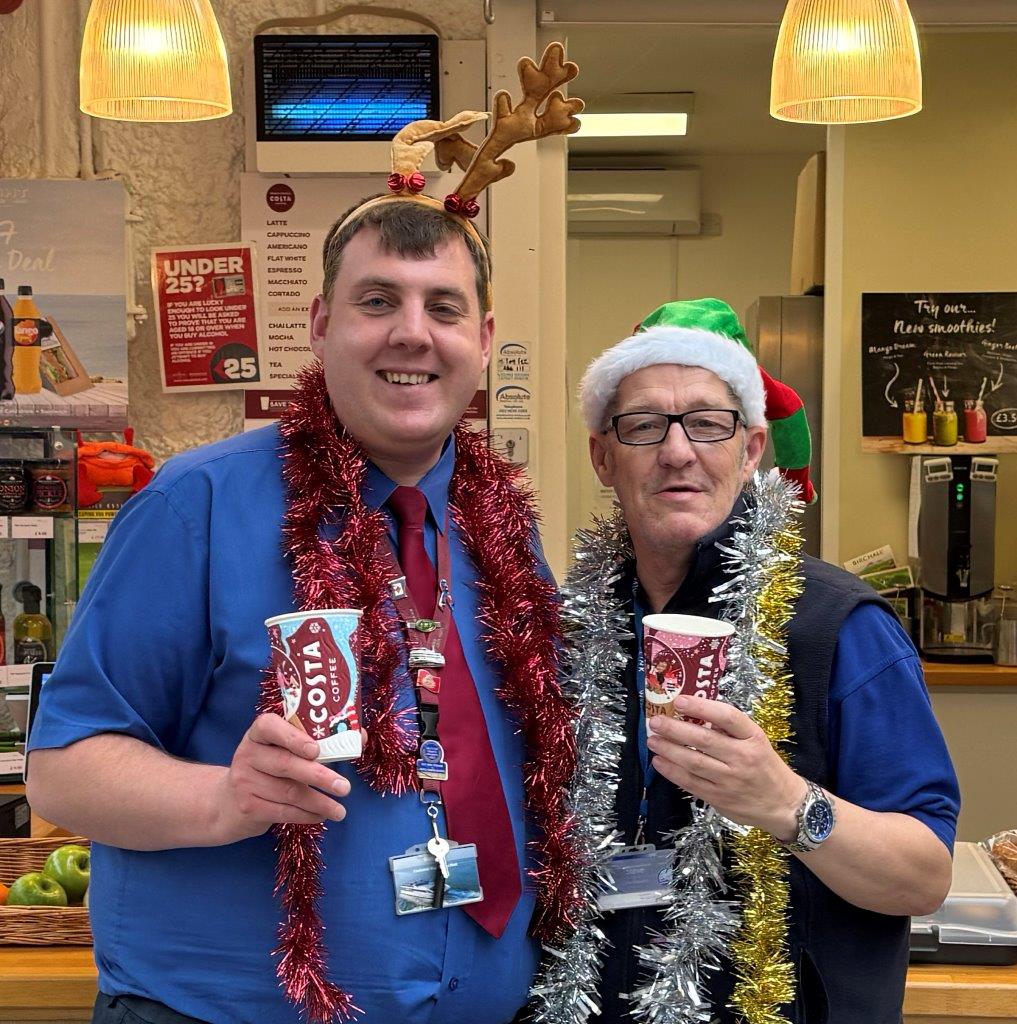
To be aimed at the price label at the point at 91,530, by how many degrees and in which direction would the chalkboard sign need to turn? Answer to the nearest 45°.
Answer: approximately 45° to its right

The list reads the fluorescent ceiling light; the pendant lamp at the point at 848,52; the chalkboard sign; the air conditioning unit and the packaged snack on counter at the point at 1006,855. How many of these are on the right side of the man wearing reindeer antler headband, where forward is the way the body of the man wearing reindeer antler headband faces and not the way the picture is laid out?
0

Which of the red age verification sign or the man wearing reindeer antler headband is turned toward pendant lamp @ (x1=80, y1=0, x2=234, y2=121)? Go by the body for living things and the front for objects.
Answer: the red age verification sign

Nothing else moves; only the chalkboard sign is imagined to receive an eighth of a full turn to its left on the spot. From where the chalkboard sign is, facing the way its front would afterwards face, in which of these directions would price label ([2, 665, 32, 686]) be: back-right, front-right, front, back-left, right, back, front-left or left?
right

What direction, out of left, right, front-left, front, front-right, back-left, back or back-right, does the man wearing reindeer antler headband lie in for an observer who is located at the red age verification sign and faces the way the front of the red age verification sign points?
front

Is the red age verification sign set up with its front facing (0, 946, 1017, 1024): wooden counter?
yes

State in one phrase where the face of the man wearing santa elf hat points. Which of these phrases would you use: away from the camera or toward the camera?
toward the camera

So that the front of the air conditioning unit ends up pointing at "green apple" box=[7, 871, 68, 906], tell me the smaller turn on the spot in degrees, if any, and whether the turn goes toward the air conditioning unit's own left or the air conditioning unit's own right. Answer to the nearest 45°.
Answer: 0° — it already faces it

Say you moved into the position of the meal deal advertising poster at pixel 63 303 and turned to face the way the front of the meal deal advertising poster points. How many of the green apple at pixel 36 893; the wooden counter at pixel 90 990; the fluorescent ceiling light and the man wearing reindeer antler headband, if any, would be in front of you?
3

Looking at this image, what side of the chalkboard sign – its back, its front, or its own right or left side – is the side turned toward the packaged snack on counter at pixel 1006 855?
front

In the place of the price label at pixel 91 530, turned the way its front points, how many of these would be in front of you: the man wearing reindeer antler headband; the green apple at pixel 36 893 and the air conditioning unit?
2

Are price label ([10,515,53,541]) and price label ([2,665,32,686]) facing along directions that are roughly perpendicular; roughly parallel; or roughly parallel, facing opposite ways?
roughly parallel

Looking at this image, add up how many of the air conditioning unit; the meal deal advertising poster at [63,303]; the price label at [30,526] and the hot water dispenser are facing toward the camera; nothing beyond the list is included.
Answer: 4

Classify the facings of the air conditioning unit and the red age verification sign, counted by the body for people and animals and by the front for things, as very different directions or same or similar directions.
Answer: same or similar directions

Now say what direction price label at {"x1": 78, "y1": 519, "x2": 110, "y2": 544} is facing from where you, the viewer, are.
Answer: facing the viewer

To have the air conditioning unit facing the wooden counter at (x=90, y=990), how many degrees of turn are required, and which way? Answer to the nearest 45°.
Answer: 0° — it already faces it

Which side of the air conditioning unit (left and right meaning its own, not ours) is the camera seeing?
front

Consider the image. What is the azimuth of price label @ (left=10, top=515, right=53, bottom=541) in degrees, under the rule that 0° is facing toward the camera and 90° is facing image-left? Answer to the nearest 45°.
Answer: approximately 0°

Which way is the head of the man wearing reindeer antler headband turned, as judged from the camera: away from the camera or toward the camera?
toward the camera

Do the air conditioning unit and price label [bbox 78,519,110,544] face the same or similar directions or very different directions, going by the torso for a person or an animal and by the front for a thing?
same or similar directions

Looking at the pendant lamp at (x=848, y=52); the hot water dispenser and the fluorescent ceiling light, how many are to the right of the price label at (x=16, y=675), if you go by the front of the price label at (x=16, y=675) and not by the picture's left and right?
0
